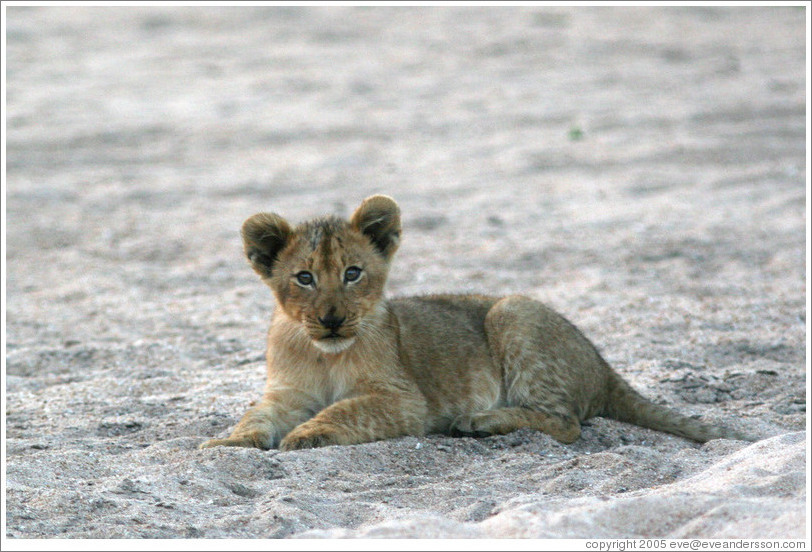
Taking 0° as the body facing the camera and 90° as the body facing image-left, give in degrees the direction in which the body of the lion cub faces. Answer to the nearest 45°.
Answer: approximately 45°
